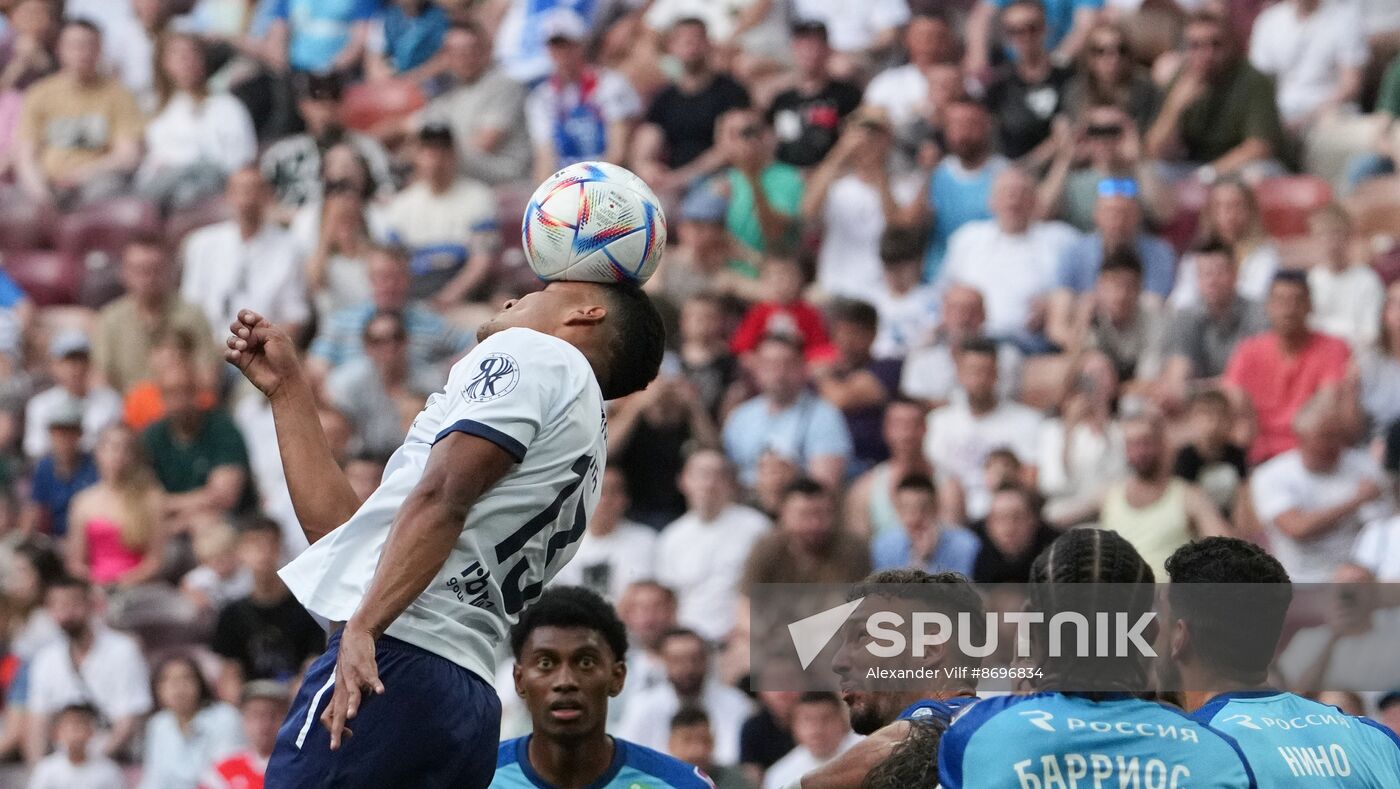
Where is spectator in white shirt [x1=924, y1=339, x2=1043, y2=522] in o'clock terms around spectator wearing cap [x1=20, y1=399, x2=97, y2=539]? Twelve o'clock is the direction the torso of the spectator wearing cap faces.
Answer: The spectator in white shirt is roughly at 10 o'clock from the spectator wearing cap.

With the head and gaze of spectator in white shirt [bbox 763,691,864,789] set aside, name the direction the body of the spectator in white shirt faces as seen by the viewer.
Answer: toward the camera

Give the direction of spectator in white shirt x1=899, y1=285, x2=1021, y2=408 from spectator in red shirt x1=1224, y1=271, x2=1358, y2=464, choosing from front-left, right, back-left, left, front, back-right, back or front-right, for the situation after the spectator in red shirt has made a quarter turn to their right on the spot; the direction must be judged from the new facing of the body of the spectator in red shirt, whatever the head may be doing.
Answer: front

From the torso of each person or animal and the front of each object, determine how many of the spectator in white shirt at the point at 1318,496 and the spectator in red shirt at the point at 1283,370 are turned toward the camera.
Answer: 2

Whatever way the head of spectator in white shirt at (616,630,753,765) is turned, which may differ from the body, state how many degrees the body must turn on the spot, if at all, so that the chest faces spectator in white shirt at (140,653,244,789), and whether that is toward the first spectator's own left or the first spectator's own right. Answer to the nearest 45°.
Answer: approximately 90° to the first spectator's own right

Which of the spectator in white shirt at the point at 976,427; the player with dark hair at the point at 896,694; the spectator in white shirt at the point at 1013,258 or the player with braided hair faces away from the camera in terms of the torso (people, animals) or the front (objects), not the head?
the player with braided hair

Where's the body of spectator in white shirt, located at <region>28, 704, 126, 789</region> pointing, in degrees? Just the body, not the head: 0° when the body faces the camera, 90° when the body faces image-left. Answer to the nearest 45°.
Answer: approximately 0°

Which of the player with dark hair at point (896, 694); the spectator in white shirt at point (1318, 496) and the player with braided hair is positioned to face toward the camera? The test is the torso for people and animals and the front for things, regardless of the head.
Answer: the spectator in white shirt

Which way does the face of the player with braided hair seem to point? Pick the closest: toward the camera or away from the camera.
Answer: away from the camera

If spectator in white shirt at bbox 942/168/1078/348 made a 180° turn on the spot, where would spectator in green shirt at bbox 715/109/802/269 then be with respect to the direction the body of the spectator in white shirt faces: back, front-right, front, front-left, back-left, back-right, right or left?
left

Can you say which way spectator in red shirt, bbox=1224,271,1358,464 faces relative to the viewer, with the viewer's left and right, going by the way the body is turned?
facing the viewer

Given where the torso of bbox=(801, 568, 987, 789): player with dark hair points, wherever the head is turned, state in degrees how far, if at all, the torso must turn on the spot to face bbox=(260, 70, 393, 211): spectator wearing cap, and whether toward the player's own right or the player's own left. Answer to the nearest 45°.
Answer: approximately 45° to the player's own right

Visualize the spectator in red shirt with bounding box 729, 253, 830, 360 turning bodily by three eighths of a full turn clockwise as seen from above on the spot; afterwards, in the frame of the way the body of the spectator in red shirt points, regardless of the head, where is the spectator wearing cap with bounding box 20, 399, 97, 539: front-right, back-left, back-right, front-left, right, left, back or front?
front-left
